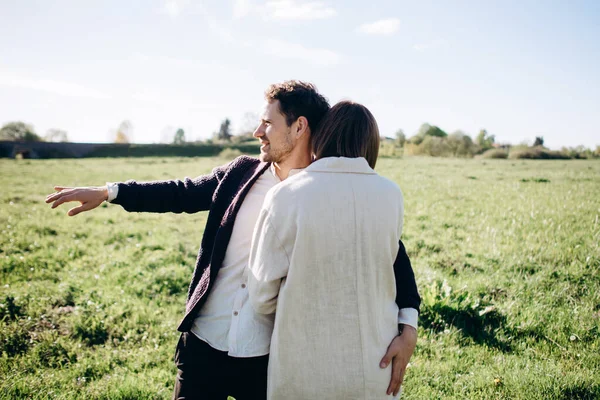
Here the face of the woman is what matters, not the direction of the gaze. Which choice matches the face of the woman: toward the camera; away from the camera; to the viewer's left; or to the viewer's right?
away from the camera

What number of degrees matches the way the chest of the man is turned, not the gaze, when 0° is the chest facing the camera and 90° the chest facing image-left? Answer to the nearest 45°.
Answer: approximately 0°

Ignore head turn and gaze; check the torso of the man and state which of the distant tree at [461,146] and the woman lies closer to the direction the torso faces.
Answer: the woman

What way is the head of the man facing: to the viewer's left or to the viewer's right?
to the viewer's left
